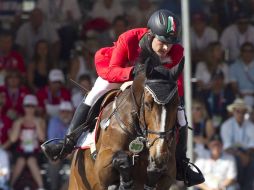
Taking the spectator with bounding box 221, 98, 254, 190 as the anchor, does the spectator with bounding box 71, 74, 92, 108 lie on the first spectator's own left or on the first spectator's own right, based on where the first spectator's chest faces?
on the first spectator's own right

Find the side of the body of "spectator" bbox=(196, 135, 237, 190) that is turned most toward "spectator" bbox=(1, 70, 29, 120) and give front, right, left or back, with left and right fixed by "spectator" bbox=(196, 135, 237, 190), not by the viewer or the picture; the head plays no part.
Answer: right

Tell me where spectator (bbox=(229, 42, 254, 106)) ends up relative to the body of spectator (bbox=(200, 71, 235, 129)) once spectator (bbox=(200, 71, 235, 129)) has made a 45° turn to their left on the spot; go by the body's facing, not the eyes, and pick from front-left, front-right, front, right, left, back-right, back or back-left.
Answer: left

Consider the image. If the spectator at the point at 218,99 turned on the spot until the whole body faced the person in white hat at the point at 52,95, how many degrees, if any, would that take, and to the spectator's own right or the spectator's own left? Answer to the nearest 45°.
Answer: approximately 90° to the spectator's own right
